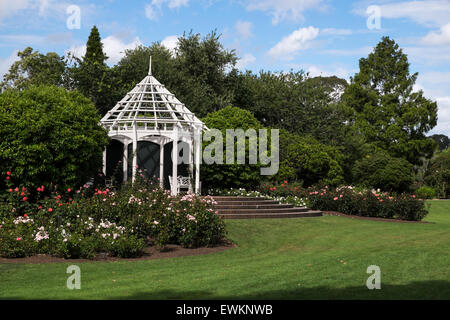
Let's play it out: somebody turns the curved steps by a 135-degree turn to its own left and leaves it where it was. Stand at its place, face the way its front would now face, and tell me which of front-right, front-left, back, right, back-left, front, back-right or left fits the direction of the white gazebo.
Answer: left

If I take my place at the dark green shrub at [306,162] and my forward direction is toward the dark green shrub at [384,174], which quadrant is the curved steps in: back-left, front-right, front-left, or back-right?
back-right

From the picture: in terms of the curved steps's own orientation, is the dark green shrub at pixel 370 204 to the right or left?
on its left

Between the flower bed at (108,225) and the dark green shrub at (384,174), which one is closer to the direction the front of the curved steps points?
the flower bed

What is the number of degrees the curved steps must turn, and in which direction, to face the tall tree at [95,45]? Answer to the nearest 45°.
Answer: approximately 180°

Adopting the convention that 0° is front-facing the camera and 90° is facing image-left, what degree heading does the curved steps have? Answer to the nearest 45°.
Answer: approximately 315°

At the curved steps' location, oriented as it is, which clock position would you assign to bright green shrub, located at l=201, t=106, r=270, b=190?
The bright green shrub is roughly at 7 o'clock from the curved steps.

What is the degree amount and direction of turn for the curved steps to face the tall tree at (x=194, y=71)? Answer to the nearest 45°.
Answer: approximately 135° to its left

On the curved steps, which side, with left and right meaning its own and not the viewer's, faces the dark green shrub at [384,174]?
left

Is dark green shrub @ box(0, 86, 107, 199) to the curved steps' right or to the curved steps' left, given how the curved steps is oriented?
on its right

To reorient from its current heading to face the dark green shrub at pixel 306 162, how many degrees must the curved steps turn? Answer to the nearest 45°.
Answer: approximately 135° to its left
